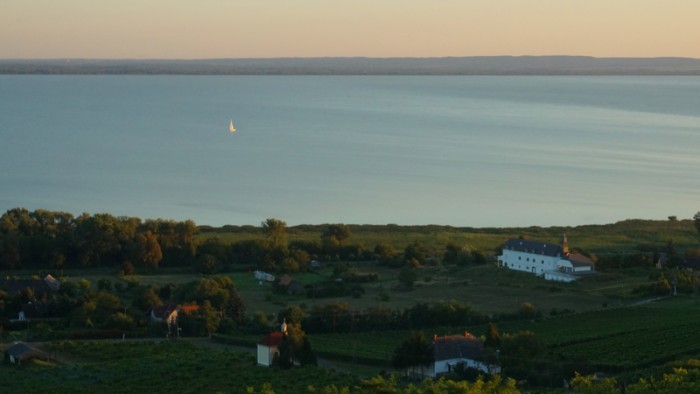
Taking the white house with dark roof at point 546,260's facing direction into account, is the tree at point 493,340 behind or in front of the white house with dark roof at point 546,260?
in front

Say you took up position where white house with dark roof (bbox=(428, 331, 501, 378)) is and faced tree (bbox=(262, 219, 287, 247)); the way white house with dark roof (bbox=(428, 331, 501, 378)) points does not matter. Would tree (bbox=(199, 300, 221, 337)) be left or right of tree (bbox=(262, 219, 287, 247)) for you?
left

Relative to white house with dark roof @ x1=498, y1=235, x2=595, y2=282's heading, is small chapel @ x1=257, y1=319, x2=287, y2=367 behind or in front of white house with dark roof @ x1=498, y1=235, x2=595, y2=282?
in front

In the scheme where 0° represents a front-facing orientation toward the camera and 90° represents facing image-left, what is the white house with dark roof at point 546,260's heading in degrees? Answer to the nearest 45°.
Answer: approximately 45°

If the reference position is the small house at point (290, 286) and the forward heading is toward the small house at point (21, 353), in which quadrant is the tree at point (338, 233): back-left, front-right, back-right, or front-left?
back-right

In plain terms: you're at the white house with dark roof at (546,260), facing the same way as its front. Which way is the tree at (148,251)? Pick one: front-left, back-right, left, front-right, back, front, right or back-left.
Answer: front-right
